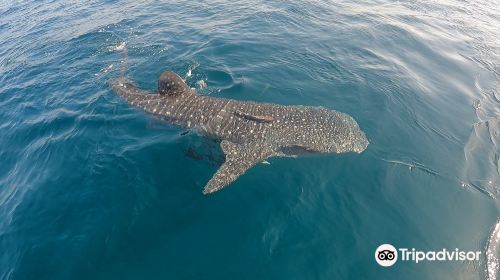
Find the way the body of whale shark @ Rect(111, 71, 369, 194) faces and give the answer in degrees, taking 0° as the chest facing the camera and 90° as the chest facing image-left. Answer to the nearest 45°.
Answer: approximately 270°
